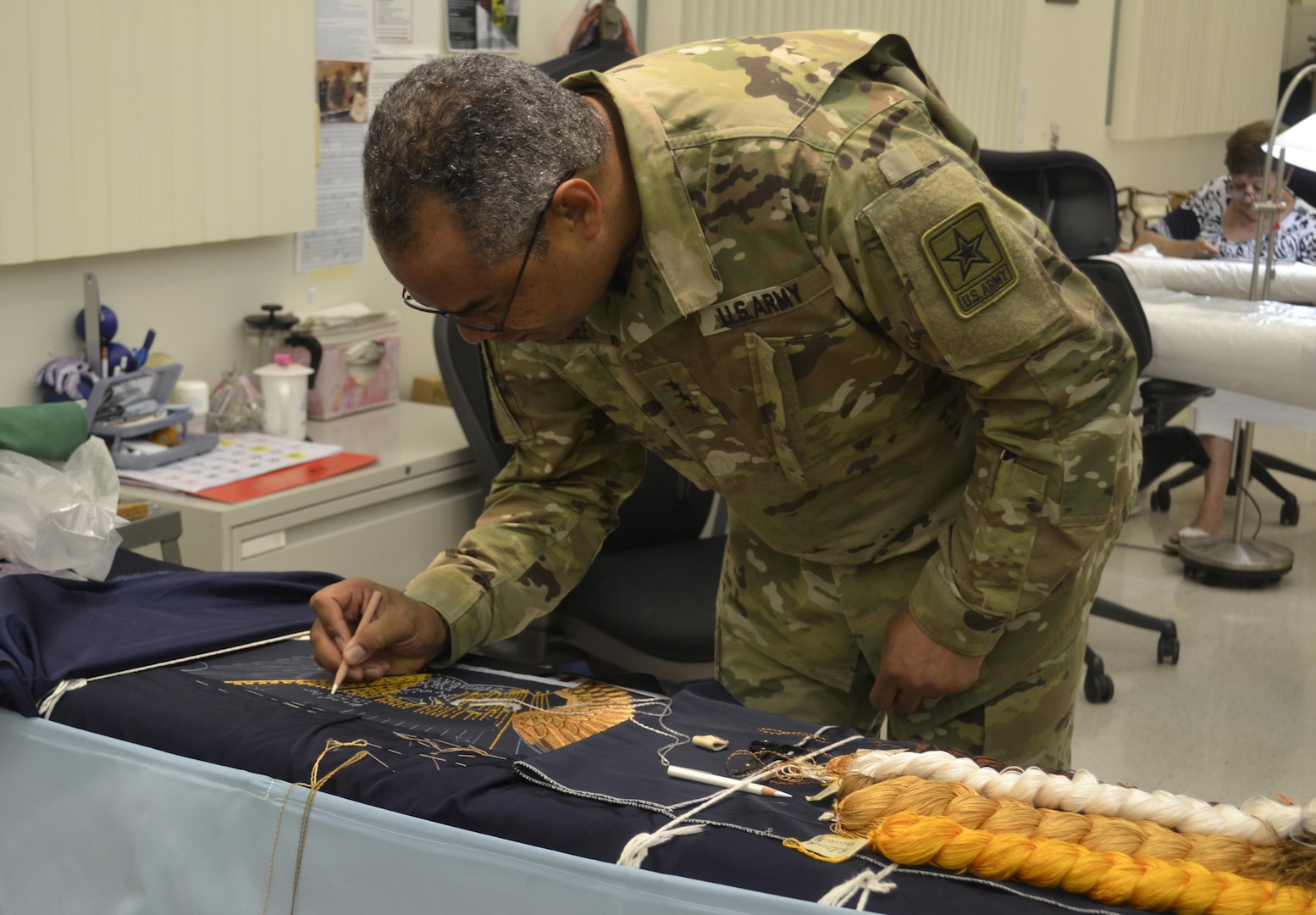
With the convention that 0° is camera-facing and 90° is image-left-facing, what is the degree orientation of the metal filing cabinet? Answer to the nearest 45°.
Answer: approximately 315°

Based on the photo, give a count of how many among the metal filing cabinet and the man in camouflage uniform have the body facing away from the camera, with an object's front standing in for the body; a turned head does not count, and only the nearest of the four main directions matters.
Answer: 0

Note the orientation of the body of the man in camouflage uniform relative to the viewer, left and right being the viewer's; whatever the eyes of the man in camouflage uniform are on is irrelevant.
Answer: facing the viewer and to the left of the viewer

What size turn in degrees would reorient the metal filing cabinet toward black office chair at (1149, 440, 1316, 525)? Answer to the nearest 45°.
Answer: approximately 90° to its left

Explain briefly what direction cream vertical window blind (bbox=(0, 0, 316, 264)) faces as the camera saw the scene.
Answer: facing the viewer and to the right of the viewer

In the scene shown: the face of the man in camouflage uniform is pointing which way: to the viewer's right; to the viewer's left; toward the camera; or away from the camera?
to the viewer's left

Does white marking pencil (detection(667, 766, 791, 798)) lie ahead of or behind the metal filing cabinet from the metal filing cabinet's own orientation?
ahead

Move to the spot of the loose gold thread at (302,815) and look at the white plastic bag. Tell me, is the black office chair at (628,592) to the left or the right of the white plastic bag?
right
